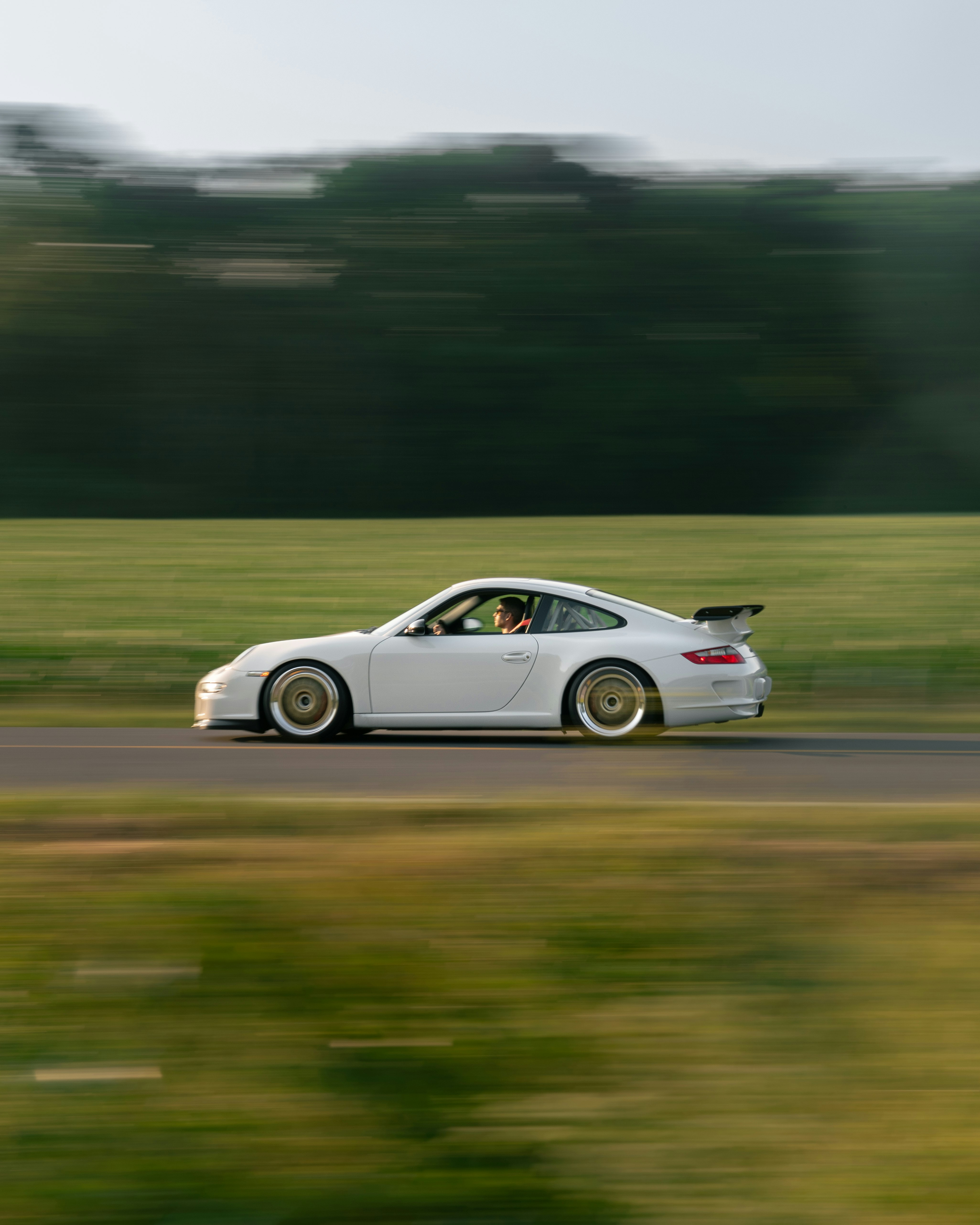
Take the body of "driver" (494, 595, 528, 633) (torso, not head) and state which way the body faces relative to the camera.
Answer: to the viewer's left

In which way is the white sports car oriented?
to the viewer's left

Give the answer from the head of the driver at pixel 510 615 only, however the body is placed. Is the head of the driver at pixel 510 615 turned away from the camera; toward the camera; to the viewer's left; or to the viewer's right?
to the viewer's left
